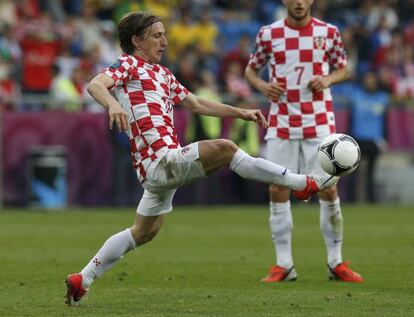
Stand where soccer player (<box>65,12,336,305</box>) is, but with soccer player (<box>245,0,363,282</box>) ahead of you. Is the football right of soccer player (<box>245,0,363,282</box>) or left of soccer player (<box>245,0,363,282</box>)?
right

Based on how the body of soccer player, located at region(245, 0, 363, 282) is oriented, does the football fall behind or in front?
in front

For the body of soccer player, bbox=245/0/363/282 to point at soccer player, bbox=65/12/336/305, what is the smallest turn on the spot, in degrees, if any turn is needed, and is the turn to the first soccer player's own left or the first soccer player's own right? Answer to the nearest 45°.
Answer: approximately 45° to the first soccer player's own right

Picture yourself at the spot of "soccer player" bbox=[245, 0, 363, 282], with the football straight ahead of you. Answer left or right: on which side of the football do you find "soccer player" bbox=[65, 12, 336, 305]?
right

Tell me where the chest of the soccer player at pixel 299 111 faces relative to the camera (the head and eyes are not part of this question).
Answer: toward the camera
